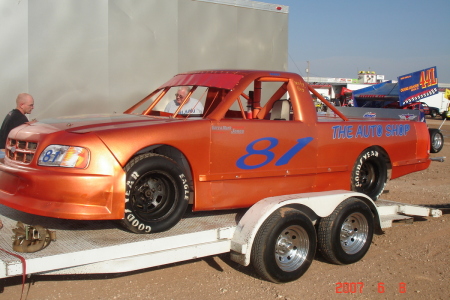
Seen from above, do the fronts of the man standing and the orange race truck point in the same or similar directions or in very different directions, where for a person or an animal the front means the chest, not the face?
very different directions

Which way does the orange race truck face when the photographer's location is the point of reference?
facing the viewer and to the left of the viewer

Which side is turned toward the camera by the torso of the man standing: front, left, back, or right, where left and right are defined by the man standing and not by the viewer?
right

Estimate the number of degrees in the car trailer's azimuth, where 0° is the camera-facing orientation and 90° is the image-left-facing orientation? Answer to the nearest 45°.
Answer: approximately 45°

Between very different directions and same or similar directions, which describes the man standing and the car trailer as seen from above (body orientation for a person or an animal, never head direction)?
very different directions

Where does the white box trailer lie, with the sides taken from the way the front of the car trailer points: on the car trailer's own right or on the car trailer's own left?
on the car trailer's own right

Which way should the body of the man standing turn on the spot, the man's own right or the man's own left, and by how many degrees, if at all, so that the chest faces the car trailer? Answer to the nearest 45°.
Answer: approximately 45° to the man's own right

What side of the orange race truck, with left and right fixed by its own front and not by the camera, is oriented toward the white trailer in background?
back

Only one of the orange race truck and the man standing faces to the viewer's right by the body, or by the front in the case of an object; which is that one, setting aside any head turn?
the man standing

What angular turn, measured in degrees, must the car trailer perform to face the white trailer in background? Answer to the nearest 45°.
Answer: approximately 180°
